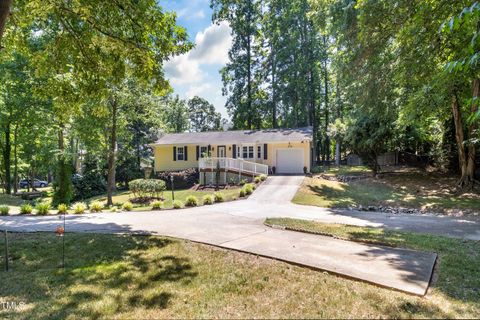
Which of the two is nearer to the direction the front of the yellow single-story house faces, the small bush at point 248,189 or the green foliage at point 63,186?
the small bush

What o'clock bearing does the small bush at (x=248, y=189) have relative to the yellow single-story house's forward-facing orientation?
The small bush is roughly at 12 o'clock from the yellow single-story house.

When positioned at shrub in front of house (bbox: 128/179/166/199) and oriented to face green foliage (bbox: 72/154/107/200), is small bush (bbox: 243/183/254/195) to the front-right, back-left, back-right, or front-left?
back-right

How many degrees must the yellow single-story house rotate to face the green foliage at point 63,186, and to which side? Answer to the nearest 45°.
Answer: approximately 45° to its right

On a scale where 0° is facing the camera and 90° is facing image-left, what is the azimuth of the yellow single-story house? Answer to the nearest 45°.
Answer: approximately 0°

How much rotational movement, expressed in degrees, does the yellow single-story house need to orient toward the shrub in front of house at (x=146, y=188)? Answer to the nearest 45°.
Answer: approximately 45° to its right

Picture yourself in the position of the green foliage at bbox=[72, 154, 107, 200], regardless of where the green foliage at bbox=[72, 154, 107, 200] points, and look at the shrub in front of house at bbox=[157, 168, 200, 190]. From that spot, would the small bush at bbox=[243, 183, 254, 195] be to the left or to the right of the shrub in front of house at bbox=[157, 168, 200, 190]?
right
